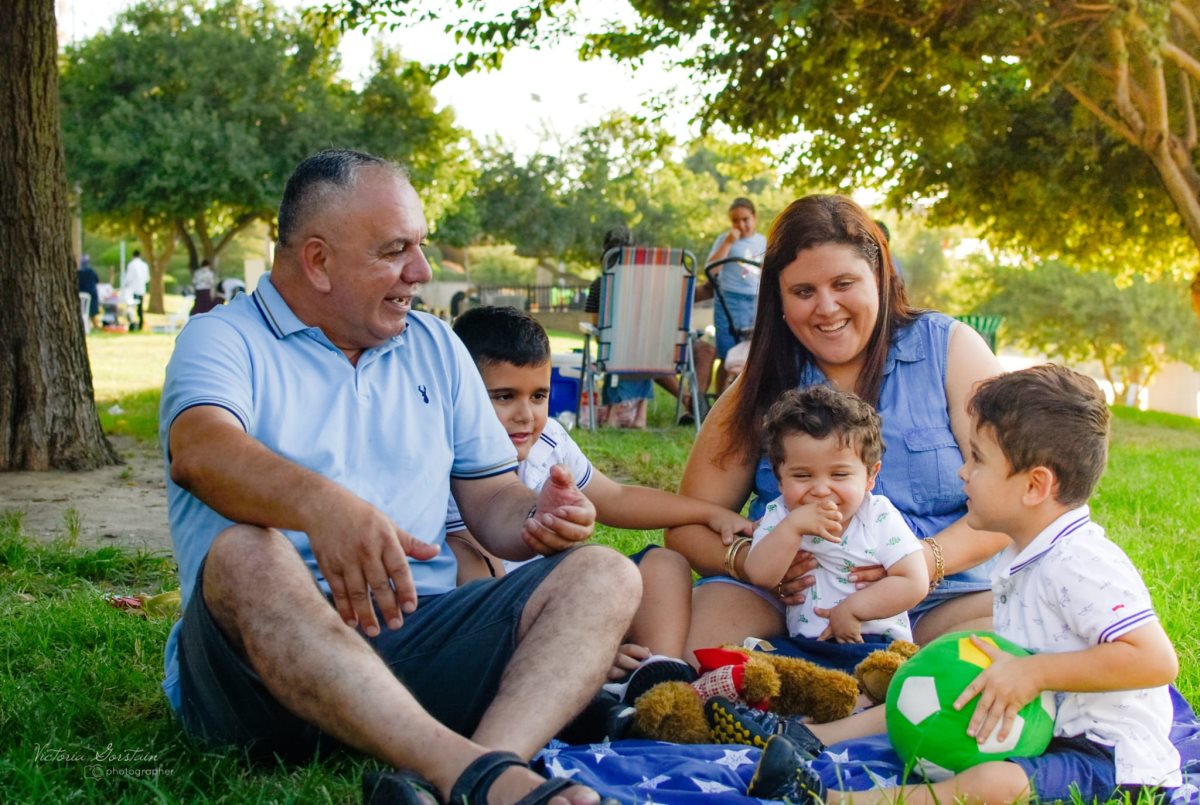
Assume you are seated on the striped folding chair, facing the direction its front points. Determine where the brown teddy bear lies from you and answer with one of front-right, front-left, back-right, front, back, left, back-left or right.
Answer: back

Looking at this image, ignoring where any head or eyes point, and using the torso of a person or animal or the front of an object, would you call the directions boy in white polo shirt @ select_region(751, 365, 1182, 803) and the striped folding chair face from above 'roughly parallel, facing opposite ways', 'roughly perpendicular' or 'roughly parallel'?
roughly perpendicular

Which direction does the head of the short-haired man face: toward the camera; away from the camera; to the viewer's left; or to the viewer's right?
to the viewer's right

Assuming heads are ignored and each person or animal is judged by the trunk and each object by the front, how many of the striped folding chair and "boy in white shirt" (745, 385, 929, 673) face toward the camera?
1

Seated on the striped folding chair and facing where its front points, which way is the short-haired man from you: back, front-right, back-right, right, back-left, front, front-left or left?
back

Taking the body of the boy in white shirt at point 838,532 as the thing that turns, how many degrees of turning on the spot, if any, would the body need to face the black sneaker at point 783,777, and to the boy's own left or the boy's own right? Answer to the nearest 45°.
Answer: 0° — they already face it

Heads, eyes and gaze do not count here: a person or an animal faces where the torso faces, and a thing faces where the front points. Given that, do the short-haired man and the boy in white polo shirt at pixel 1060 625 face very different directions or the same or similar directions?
very different directions

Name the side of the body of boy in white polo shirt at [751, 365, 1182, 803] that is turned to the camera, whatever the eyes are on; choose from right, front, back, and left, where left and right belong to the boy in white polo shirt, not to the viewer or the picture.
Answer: left

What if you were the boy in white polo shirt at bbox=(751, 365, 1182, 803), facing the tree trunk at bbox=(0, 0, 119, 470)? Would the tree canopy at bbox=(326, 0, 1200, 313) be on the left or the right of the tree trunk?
right

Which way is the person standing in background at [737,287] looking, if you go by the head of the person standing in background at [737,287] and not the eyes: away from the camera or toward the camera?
toward the camera

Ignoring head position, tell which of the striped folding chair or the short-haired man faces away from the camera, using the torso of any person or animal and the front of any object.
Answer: the striped folding chair

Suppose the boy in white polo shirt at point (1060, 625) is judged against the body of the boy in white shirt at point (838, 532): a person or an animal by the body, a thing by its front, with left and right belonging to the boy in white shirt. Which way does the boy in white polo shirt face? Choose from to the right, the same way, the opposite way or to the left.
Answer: to the right

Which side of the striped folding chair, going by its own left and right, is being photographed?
back

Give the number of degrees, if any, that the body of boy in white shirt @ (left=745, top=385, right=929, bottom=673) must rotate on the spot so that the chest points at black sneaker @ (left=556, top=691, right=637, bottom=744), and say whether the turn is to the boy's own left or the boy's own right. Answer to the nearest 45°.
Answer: approximately 45° to the boy's own right

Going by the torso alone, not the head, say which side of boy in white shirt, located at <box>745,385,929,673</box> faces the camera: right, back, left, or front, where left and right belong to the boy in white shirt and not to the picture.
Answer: front
